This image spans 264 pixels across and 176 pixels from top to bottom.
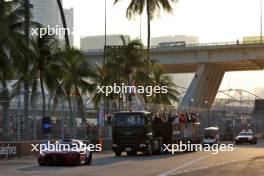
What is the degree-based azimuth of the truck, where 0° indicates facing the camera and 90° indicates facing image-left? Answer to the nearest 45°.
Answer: approximately 45°
